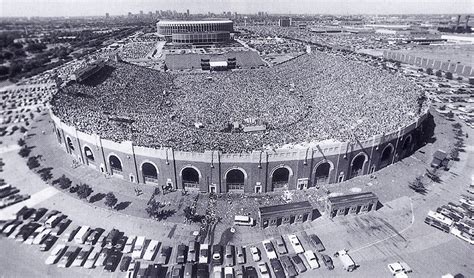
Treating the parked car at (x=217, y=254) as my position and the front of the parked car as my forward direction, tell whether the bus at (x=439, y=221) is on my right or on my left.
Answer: on my right

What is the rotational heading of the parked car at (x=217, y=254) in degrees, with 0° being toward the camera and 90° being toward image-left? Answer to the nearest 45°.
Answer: approximately 180°
